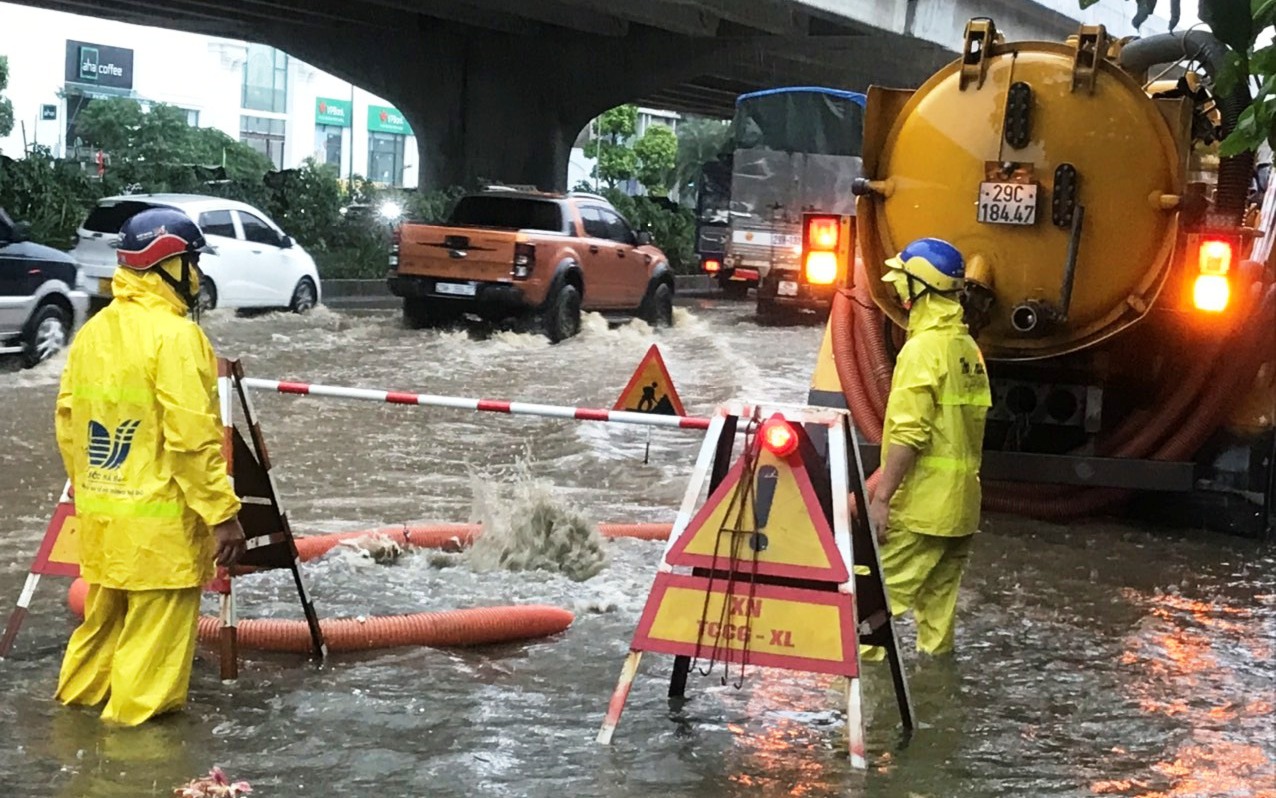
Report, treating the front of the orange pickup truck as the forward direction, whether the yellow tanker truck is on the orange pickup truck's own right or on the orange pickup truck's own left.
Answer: on the orange pickup truck's own right

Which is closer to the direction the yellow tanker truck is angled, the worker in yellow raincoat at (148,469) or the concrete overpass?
the concrete overpass

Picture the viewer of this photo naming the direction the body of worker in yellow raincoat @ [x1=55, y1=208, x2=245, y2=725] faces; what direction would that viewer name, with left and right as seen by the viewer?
facing away from the viewer and to the right of the viewer

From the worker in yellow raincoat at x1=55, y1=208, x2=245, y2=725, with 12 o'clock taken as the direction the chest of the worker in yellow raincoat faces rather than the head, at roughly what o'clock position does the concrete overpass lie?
The concrete overpass is roughly at 11 o'clock from the worker in yellow raincoat.

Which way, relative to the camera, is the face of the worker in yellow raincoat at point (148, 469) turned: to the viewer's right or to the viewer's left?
to the viewer's right

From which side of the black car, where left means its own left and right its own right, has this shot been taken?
right

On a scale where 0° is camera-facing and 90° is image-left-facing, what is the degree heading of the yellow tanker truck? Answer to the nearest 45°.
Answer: approximately 180°

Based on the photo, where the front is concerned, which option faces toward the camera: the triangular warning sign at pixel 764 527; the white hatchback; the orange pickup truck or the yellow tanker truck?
the triangular warning sign

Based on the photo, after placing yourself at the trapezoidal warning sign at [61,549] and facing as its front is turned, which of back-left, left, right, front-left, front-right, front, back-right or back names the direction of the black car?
back-right

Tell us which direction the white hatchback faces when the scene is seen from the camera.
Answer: facing away from the viewer and to the right of the viewer
